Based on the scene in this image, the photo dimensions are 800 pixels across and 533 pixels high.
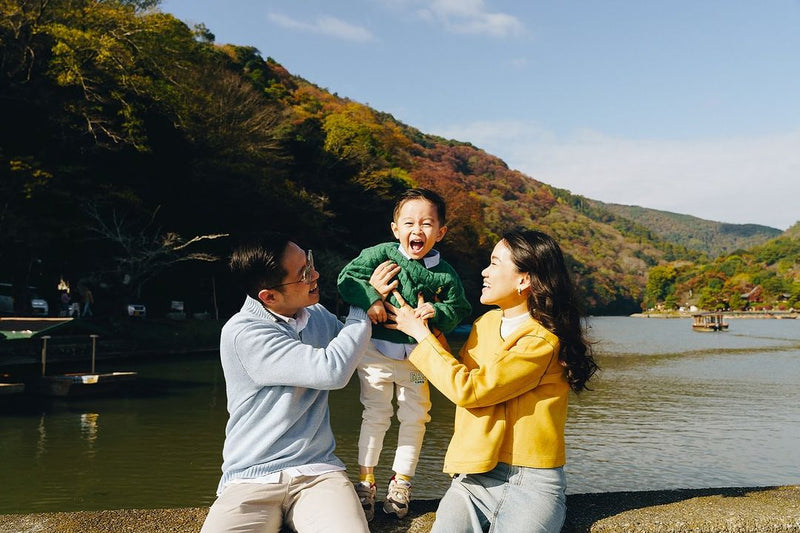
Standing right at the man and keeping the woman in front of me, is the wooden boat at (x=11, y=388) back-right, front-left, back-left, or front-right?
back-left

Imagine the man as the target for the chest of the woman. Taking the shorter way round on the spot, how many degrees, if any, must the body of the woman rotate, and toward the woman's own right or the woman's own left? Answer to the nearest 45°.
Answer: approximately 45° to the woman's own right

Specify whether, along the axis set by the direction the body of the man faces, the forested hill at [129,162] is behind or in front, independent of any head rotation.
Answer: behind

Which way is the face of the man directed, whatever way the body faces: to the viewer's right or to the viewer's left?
to the viewer's right

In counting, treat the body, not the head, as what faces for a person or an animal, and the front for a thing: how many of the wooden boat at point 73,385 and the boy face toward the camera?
1

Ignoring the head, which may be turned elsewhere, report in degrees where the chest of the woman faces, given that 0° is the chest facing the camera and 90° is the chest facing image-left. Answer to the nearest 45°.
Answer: approximately 45°

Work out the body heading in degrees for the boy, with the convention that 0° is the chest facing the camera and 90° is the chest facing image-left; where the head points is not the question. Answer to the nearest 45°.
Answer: approximately 0°

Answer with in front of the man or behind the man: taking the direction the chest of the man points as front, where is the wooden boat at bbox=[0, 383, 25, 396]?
behind

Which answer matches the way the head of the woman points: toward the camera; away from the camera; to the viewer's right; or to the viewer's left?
to the viewer's left

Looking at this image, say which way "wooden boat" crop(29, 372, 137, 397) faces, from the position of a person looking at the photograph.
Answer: facing to the right of the viewer

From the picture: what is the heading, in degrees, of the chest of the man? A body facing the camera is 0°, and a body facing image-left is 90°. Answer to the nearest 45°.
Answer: approximately 315°

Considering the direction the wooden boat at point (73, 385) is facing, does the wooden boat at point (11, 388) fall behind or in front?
behind

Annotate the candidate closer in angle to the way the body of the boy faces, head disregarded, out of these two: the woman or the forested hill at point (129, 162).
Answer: the woman

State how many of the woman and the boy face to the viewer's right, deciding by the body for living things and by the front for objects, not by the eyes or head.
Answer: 0
